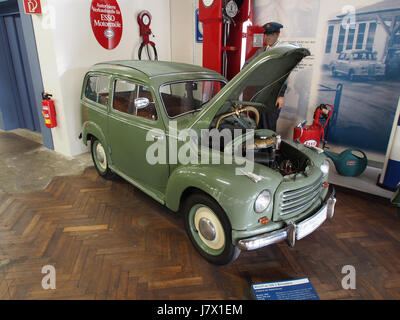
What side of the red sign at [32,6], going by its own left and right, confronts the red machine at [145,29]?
left

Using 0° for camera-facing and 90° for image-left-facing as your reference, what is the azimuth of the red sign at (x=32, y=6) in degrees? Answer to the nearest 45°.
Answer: approximately 0°

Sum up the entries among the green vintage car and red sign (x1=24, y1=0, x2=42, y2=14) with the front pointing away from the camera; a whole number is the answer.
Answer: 0

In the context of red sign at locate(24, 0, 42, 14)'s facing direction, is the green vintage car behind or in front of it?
in front

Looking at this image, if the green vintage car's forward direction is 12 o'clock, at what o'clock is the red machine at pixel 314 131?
The red machine is roughly at 9 o'clock from the green vintage car.

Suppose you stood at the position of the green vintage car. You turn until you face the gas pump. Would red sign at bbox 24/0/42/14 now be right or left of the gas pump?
left

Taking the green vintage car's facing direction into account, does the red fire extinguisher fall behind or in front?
behind

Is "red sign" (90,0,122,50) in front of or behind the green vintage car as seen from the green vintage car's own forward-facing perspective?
behind

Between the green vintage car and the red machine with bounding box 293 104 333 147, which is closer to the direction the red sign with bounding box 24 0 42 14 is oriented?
the green vintage car

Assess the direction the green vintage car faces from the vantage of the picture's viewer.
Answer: facing the viewer and to the right of the viewer

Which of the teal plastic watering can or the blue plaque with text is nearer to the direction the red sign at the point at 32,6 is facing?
the blue plaque with text

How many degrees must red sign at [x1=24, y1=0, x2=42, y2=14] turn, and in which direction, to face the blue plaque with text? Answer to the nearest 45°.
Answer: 0° — it already faces it
